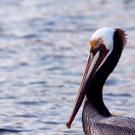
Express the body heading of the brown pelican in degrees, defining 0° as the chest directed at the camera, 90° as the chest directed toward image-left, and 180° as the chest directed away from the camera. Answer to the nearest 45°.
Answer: approximately 90°
